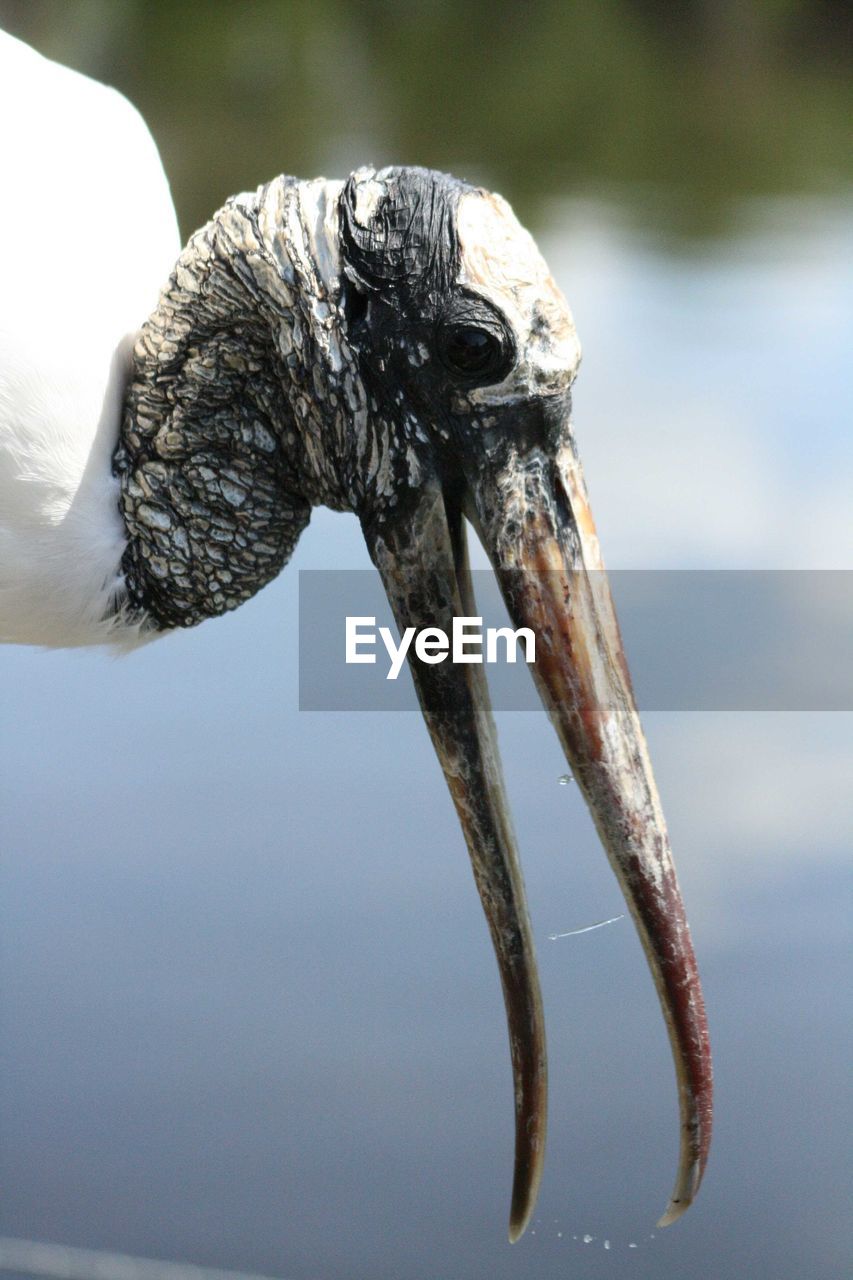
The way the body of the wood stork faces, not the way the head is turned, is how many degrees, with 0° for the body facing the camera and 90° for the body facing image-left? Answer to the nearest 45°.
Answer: approximately 270°
